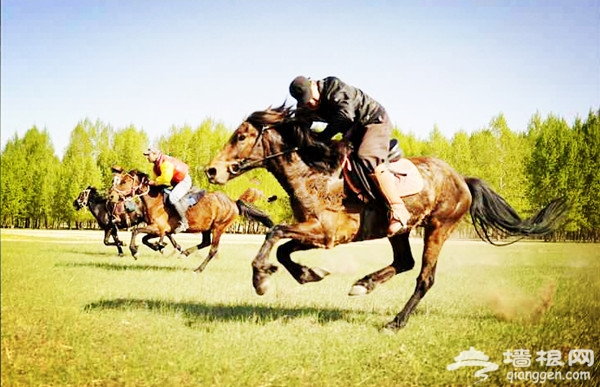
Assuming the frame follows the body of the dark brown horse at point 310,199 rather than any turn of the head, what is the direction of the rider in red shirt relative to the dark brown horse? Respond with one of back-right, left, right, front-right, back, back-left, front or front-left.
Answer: front-right

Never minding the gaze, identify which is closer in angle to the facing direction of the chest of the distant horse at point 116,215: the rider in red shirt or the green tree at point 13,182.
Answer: the green tree

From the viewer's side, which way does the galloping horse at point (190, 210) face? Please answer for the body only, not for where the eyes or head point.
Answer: to the viewer's left

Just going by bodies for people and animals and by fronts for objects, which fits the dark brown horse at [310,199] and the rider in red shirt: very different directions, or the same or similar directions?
same or similar directions

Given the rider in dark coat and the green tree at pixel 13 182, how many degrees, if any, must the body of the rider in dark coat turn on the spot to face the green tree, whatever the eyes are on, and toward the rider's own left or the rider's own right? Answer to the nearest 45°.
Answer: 0° — they already face it

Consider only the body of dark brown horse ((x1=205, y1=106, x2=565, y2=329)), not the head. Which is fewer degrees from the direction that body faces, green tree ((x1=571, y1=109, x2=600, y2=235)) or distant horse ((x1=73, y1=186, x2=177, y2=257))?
the distant horse

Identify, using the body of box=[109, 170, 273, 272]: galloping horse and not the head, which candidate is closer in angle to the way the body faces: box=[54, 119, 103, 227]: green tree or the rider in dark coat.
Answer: the green tree

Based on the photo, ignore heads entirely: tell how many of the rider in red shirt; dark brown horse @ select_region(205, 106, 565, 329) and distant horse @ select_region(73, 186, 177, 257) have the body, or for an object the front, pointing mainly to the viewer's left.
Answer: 3

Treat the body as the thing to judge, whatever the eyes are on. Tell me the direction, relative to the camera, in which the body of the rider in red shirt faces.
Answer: to the viewer's left

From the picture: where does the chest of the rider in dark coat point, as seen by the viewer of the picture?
to the viewer's left

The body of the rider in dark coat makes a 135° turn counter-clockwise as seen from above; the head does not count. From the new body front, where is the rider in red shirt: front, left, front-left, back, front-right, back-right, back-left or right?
back
